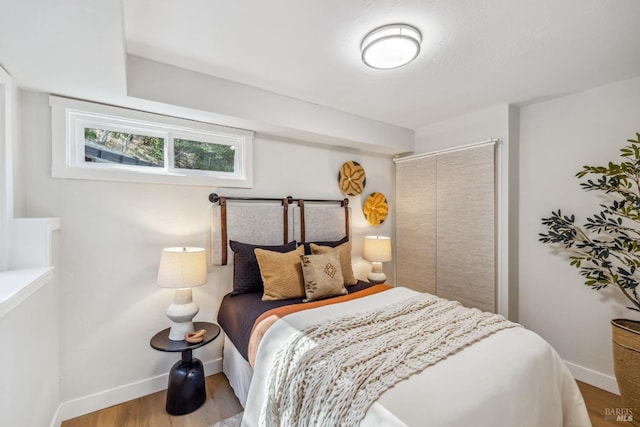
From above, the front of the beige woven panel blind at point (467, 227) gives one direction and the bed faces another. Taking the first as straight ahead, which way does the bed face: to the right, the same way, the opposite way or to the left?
to the left

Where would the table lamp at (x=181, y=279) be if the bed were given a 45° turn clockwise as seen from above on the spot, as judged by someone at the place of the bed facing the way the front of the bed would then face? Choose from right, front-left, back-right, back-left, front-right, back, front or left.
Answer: right

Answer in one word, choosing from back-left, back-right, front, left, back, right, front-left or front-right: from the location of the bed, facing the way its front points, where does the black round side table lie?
back-right

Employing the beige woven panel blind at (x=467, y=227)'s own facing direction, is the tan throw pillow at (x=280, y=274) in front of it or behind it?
in front

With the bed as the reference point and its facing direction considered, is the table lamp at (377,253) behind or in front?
behind

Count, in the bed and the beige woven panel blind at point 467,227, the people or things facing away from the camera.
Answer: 0

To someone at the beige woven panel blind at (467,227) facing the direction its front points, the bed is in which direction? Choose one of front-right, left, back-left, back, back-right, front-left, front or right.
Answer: front-left

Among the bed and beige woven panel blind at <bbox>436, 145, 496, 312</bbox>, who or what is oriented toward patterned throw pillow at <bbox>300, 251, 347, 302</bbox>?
the beige woven panel blind

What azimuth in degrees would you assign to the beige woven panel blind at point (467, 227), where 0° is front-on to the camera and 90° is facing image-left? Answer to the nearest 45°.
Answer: approximately 45°

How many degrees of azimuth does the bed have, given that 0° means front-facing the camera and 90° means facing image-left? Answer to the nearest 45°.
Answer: approximately 315°

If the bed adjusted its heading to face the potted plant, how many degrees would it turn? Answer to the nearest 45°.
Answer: approximately 90° to its left
